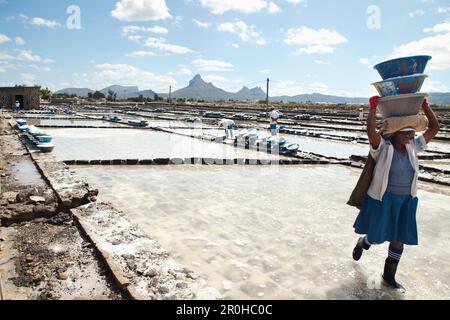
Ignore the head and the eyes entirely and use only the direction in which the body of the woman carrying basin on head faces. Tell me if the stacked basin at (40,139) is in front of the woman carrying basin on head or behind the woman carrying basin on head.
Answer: behind

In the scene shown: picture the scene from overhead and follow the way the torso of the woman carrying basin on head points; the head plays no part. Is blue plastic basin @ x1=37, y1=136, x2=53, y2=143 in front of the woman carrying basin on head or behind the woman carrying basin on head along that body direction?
behind
